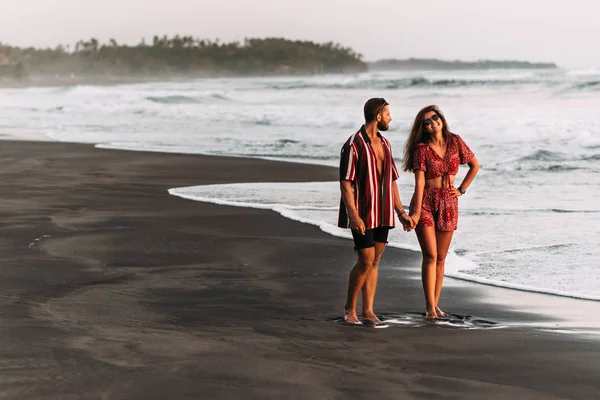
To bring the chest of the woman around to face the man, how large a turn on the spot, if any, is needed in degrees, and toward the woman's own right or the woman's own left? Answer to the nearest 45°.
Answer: approximately 45° to the woman's own right

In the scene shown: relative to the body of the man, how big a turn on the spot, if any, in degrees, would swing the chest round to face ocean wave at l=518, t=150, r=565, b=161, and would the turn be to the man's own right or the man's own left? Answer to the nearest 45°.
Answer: approximately 135° to the man's own left

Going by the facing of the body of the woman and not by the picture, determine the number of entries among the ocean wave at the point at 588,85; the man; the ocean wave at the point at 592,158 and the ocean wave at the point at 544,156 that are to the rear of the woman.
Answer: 3

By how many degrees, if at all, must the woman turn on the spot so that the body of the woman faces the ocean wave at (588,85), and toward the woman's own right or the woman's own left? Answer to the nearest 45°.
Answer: approximately 180°

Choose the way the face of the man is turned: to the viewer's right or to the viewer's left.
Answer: to the viewer's right

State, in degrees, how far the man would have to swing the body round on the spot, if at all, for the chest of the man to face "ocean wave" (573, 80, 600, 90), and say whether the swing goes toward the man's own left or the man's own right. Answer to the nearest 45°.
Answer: approximately 135° to the man's own left

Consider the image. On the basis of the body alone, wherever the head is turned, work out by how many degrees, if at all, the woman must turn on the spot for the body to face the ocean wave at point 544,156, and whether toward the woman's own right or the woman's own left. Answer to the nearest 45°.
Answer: approximately 180°

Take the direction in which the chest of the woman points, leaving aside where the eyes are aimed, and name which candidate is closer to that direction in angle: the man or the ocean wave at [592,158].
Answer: the man

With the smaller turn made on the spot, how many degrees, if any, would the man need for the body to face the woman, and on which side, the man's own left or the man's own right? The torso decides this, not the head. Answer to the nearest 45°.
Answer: approximately 90° to the man's own left

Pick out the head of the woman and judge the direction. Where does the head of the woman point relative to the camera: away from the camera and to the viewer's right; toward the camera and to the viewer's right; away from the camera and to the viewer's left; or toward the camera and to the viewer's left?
toward the camera and to the viewer's left

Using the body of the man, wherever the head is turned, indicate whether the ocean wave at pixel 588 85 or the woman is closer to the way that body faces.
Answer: the woman

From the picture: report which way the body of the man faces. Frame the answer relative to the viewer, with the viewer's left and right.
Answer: facing the viewer and to the right of the viewer

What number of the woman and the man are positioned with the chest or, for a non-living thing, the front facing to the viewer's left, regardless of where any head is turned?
0

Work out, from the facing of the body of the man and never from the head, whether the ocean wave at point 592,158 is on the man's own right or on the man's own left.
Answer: on the man's own left
